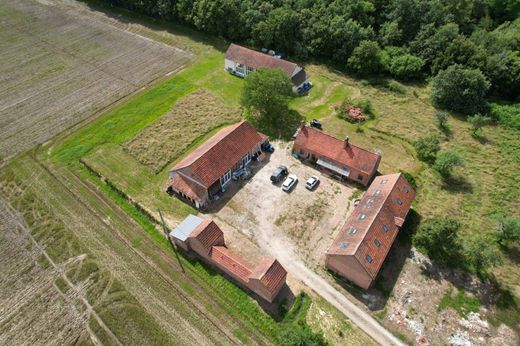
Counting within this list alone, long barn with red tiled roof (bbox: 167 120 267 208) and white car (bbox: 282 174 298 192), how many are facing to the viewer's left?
0

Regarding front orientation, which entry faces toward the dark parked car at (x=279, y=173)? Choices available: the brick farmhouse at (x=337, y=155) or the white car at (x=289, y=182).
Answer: the brick farmhouse

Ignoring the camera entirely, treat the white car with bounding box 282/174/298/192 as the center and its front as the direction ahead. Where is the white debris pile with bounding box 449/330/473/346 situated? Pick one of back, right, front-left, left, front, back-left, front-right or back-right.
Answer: right

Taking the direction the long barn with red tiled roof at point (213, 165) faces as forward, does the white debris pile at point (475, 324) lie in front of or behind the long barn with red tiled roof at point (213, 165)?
in front

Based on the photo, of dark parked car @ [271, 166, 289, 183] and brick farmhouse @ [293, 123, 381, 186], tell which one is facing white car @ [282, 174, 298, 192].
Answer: the brick farmhouse

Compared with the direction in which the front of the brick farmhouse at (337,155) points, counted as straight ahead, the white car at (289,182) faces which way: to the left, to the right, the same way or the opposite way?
the opposite way

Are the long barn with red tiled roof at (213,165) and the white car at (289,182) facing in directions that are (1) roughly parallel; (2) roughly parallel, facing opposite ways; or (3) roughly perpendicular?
roughly perpendicular

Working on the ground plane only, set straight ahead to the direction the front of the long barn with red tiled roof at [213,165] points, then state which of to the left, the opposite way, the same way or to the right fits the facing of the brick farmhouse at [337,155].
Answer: to the right

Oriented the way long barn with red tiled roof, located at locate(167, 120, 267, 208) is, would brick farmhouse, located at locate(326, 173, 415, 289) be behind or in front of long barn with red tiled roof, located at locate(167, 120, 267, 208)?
in front

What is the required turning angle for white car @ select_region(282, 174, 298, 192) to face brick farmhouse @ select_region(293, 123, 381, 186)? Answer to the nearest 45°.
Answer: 0° — it already faces it

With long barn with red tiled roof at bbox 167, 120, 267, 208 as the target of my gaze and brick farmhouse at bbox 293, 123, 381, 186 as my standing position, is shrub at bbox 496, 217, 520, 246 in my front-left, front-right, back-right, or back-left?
back-left

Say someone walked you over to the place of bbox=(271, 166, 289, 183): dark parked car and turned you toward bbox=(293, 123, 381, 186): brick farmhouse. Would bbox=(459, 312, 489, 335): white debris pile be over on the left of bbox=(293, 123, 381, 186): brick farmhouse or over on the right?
right

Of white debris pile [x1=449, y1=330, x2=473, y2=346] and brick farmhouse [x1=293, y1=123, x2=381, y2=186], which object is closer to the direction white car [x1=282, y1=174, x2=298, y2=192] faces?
the brick farmhouse

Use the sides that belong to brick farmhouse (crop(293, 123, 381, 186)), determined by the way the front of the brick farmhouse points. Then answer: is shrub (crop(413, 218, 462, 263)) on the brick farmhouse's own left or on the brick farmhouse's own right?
on the brick farmhouse's own left

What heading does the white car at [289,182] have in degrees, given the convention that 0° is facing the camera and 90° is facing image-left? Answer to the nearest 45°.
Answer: approximately 225°
